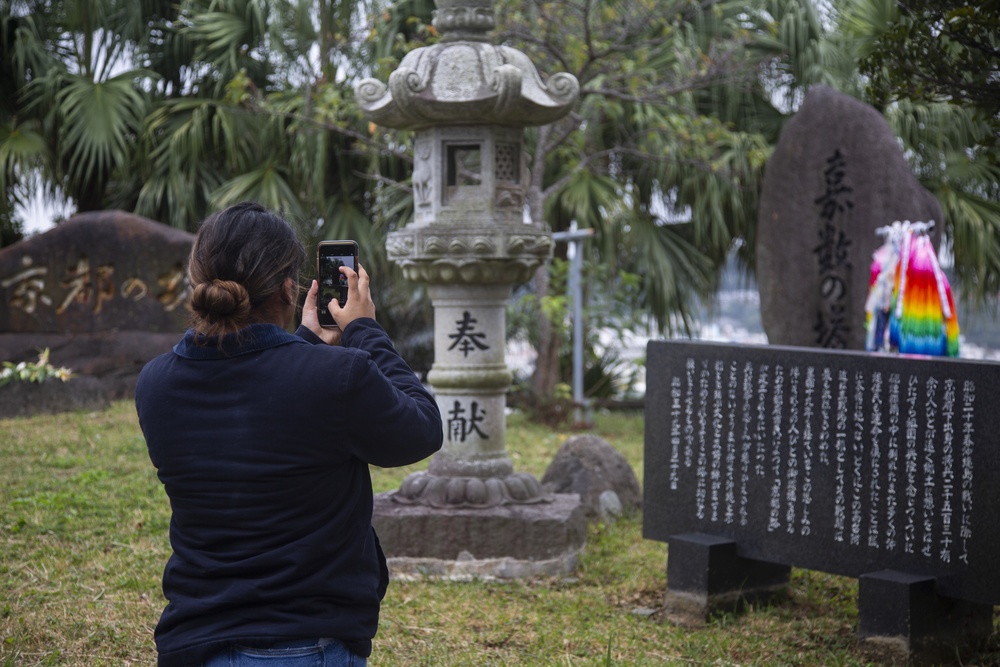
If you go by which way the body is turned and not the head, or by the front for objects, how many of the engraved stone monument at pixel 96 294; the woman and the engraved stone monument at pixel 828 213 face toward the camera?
2

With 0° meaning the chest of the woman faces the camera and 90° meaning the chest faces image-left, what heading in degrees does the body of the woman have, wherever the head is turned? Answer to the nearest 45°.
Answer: approximately 225°

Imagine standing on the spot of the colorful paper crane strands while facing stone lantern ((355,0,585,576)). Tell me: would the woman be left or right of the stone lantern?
left

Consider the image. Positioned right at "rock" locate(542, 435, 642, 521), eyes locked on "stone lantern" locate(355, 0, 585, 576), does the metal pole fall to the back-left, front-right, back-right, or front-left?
back-right

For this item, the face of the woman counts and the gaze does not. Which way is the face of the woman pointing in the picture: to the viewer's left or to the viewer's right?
to the viewer's right

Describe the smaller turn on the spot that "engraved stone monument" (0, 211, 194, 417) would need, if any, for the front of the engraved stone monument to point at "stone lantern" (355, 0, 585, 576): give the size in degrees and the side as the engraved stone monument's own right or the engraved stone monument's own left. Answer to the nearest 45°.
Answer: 0° — it already faces it

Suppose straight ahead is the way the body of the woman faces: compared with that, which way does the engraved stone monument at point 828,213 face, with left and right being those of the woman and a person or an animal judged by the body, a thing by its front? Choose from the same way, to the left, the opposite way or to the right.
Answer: the opposite way

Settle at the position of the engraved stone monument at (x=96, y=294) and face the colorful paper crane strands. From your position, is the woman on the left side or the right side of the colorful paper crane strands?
right
